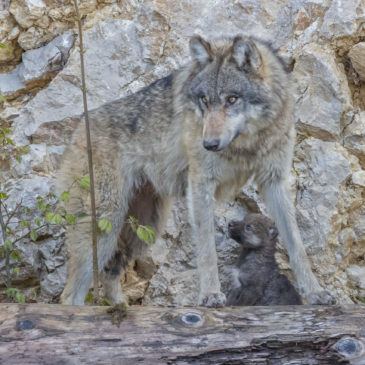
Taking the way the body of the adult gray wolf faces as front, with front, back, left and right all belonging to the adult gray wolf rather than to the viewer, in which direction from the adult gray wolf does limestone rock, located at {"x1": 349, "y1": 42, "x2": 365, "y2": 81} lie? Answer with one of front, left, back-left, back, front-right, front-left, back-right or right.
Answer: left

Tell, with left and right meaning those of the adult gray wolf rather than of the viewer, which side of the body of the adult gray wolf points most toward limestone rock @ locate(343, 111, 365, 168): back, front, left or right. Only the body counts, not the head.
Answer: left

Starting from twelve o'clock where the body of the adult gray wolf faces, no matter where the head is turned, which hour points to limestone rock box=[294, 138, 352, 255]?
The limestone rock is roughly at 9 o'clock from the adult gray wolf.

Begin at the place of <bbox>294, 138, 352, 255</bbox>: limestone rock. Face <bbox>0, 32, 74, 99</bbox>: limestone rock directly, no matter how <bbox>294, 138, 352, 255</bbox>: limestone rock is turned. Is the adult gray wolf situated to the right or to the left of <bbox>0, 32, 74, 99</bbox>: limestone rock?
left

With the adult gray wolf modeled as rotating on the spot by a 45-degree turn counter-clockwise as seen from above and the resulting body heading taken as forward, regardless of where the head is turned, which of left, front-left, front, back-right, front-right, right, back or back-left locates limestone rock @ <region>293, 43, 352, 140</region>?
front-left

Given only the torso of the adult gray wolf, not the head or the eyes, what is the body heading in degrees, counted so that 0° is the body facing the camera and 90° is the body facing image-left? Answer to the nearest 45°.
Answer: approximately 315°

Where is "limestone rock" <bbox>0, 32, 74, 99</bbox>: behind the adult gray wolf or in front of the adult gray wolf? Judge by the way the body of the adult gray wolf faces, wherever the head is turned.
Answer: behind

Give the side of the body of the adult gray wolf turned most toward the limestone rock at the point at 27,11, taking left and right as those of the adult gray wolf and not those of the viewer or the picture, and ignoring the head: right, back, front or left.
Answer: back
